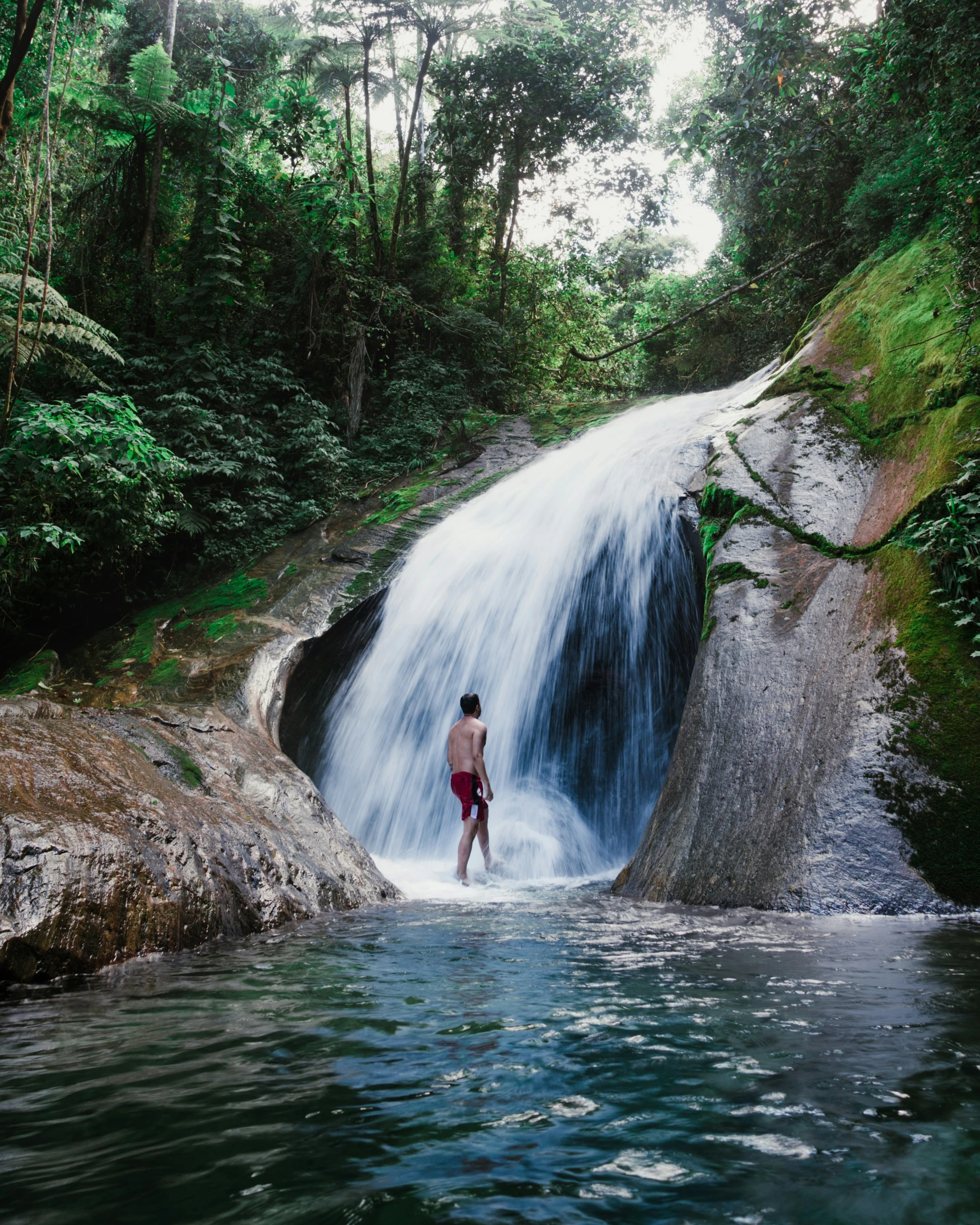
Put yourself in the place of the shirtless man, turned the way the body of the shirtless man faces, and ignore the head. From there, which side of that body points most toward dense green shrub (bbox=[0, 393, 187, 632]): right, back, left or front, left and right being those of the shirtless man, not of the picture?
left

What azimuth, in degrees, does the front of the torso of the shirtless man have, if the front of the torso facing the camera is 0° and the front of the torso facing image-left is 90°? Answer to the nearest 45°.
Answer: approximately 225°

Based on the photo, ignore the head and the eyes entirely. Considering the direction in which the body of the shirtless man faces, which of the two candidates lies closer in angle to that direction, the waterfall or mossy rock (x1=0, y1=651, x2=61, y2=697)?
the waterfall

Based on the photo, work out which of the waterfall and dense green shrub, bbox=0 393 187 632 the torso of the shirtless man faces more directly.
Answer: the waterfall

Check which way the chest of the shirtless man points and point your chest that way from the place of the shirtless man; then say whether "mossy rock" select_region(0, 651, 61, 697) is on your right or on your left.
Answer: on your left

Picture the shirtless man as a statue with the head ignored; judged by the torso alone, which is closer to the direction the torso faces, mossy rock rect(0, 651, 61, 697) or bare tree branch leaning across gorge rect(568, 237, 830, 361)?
the bare tree branch leaning across gorge
